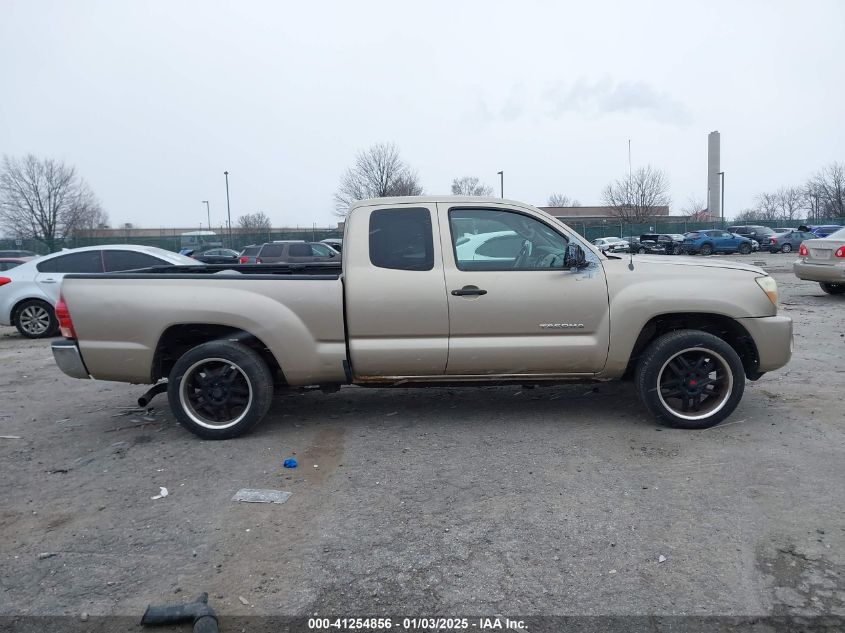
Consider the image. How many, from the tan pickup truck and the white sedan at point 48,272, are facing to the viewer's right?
2

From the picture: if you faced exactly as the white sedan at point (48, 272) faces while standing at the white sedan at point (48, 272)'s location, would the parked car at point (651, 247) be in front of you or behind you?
in front

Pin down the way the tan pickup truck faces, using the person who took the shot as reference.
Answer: facing to the right of the viewer

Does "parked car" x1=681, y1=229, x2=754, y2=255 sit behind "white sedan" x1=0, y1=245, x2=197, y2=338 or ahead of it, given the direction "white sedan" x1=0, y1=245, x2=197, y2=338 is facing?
ahead

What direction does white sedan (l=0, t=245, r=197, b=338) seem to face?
to the viewer's right

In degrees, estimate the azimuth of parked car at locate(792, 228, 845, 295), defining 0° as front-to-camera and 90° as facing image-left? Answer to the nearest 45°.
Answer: approximately 225°

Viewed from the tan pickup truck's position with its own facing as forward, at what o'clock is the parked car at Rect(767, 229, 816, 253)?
The parked car is roughly at 10 o'clock from the tan pickup truck.

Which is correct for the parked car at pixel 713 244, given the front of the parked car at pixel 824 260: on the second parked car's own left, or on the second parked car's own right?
on the second parked car's own left

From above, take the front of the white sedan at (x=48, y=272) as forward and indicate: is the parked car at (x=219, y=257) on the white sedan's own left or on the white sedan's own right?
on the white sedan's own left

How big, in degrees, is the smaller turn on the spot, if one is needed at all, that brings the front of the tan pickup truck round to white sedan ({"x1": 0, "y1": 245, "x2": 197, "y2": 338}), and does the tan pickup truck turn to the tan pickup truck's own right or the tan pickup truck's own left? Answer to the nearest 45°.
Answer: approximately 135° to the tan pickup truck's own left

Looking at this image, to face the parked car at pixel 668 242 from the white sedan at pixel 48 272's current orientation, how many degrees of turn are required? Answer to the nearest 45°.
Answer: approximately 45° to its left

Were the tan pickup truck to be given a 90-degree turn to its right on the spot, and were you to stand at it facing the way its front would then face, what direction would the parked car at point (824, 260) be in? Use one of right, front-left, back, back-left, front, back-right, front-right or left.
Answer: back-left

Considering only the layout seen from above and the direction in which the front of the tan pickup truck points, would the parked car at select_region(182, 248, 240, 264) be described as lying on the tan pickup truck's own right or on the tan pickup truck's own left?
on the tan pickup truck's own left
